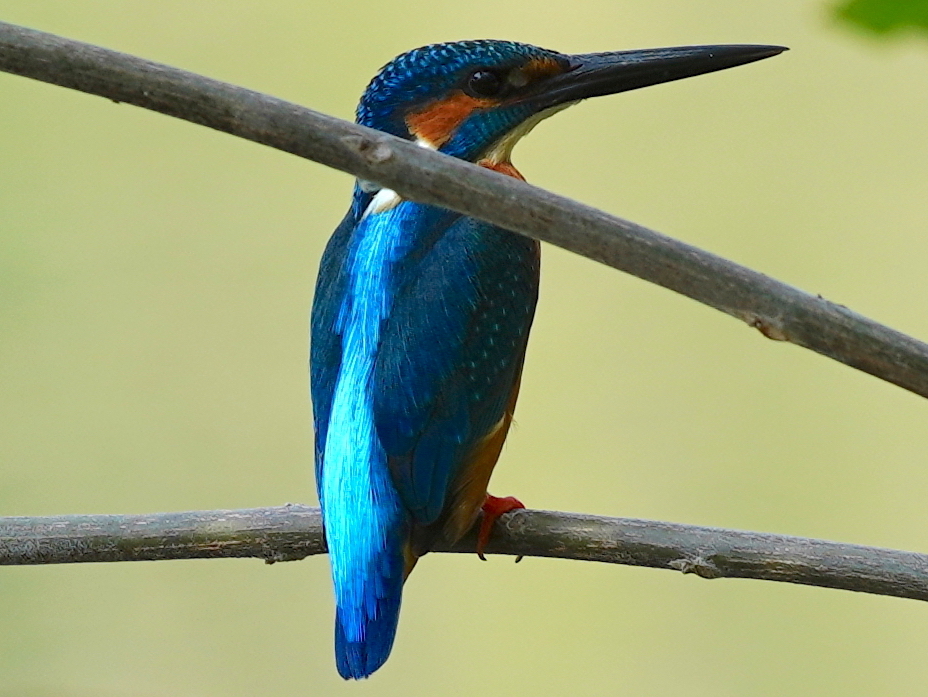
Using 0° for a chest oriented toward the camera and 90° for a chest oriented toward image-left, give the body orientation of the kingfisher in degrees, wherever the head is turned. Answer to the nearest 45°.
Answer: approximately 225°

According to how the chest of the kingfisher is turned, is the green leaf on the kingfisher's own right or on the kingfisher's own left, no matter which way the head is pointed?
on the kingfisher's own right
